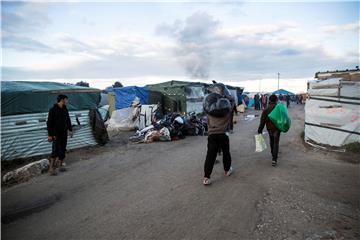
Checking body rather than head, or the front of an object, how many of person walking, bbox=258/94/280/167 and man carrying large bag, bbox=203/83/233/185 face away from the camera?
2

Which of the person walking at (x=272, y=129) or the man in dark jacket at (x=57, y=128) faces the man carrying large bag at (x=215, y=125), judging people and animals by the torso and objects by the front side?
the man in dark jacket

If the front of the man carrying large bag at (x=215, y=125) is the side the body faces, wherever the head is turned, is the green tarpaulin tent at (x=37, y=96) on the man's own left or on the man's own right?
on the man's own left

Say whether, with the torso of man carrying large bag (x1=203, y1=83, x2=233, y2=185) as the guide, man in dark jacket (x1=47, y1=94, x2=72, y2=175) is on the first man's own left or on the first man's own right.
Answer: on the first man's own left

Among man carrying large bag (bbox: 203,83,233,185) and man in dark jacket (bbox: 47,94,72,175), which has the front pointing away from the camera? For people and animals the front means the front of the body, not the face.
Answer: the man carrying large bag

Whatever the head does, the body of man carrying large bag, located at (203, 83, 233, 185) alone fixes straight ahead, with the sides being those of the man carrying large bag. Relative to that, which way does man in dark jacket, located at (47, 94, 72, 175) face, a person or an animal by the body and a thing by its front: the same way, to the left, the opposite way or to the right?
to the right

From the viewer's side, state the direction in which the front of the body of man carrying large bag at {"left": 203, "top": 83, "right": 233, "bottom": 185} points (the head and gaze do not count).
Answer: away from the camera

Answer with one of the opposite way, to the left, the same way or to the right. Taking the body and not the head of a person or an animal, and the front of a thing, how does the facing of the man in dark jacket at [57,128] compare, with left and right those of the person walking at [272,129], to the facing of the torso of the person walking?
to the right

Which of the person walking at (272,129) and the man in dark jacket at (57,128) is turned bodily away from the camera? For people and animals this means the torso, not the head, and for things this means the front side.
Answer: the person walking

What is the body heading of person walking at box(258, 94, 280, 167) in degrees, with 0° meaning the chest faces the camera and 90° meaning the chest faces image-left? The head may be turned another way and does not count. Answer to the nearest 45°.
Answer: approximately 180°

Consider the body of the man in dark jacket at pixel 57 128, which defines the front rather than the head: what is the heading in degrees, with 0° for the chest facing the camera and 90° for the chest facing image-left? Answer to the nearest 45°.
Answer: approximately 315°
